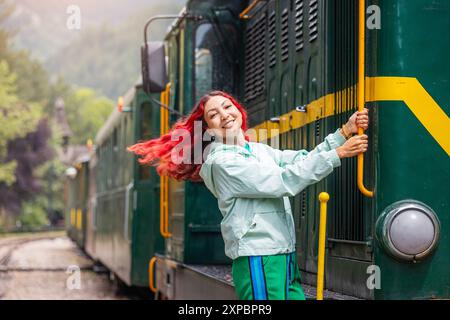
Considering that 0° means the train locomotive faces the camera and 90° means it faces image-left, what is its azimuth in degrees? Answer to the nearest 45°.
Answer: approximately 315°

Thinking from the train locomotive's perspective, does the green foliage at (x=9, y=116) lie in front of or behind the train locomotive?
behind
